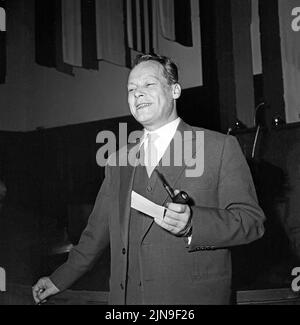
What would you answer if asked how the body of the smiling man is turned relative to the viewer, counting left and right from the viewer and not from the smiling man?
facing the viewer and to the left of the viewer

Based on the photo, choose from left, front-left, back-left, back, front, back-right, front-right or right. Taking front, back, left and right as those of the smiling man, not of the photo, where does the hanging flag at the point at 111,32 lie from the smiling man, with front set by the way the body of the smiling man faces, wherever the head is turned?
back-right

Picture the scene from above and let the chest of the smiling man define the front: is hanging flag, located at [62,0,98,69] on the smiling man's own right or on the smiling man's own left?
on the smiling man's own right

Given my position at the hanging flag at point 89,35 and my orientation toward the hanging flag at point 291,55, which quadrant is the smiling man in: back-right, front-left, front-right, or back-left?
front-right

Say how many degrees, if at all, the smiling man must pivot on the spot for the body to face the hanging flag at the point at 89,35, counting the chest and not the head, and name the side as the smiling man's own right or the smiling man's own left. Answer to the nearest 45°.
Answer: approximately 135° to the smiling man's own right

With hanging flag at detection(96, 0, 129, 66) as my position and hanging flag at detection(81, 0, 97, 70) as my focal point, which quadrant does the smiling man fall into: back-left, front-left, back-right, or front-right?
back-left

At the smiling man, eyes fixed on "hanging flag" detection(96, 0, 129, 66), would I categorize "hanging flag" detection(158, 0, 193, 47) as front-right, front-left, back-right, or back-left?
front-right

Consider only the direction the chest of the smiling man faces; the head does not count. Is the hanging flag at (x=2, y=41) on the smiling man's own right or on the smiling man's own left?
on the smiling man's own right

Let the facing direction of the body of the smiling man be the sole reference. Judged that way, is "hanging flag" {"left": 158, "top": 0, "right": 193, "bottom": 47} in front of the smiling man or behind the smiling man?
behind
